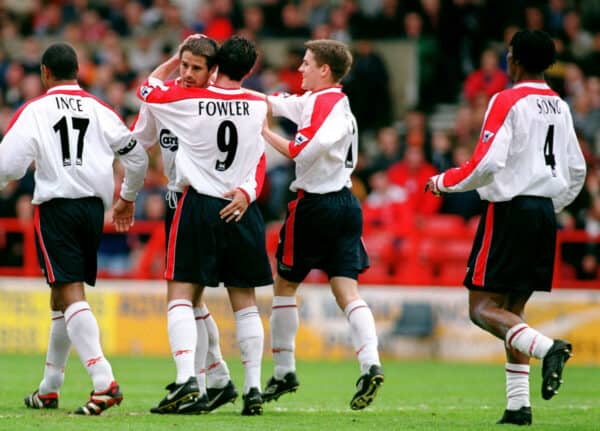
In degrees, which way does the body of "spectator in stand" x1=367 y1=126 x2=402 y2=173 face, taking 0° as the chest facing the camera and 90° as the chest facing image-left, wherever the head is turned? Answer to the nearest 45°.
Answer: approximately 0°

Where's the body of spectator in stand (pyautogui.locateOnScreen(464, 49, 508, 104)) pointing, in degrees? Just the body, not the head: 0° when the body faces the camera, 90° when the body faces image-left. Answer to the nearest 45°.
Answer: approximately 0°

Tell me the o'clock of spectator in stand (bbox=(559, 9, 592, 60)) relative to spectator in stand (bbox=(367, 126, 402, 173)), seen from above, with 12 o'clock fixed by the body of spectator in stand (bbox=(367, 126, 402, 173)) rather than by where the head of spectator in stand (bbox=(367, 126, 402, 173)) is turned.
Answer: spectator in stand (bbox=(559, 9, 592, 60)) is roughly at 8 o'clock from spectator in stand (bbox=(367, 126, 402, 173)).

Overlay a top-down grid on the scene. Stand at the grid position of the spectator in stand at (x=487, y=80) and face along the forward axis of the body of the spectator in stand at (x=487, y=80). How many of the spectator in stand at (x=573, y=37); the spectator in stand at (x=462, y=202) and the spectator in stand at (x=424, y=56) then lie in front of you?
1
